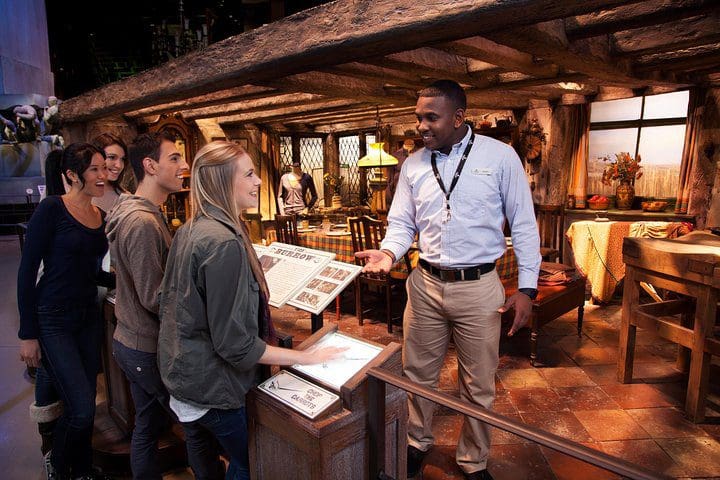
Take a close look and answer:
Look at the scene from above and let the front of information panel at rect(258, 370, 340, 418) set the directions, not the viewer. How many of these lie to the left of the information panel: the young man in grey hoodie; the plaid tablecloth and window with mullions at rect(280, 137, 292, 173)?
0

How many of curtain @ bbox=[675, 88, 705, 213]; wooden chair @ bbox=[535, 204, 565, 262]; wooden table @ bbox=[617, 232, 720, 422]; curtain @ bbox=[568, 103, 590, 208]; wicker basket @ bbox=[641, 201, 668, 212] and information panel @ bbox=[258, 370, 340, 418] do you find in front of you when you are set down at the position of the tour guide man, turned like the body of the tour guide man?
1

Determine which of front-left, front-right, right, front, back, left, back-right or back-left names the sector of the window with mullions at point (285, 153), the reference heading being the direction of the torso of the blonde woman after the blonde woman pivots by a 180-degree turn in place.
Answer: right

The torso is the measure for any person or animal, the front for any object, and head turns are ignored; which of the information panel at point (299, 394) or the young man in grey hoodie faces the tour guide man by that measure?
the young man in grey hoodie

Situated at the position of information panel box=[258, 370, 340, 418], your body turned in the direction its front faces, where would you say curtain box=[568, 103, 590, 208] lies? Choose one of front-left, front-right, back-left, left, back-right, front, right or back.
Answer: back

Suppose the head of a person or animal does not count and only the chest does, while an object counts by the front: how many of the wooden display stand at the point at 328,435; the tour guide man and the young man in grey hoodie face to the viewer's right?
1

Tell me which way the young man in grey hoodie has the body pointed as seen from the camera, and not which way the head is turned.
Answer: to the viewer's right

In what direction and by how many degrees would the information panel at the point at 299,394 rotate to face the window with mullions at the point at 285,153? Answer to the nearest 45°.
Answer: approximately 135° to its right

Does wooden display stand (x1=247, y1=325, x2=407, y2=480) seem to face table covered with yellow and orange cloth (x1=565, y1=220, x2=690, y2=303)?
no

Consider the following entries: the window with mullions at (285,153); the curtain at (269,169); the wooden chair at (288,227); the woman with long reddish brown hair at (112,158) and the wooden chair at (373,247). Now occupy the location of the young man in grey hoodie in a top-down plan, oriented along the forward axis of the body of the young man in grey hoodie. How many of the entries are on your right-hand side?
0

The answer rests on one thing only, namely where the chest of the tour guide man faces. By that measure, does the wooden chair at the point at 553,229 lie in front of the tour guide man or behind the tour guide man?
behind

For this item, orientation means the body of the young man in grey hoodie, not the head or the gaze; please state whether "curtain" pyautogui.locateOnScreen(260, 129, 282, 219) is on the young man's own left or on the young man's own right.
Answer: on the young man's own left

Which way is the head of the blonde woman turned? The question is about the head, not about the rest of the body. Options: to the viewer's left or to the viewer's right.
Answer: to the viewer's right

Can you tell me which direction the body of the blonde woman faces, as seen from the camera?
to the viewer's right

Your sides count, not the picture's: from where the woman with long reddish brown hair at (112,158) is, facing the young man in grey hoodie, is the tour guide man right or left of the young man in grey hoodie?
left

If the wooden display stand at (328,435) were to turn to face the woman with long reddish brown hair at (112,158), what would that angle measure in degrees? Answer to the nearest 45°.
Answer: approximately 90° to its right

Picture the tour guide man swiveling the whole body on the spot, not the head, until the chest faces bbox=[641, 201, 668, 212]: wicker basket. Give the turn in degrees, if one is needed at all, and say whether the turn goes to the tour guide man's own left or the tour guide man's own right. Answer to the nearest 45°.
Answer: approximately 180°

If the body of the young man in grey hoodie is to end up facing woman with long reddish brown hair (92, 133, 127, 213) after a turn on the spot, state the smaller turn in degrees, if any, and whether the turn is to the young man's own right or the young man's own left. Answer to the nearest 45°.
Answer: approximately 90° to the young man's own left
